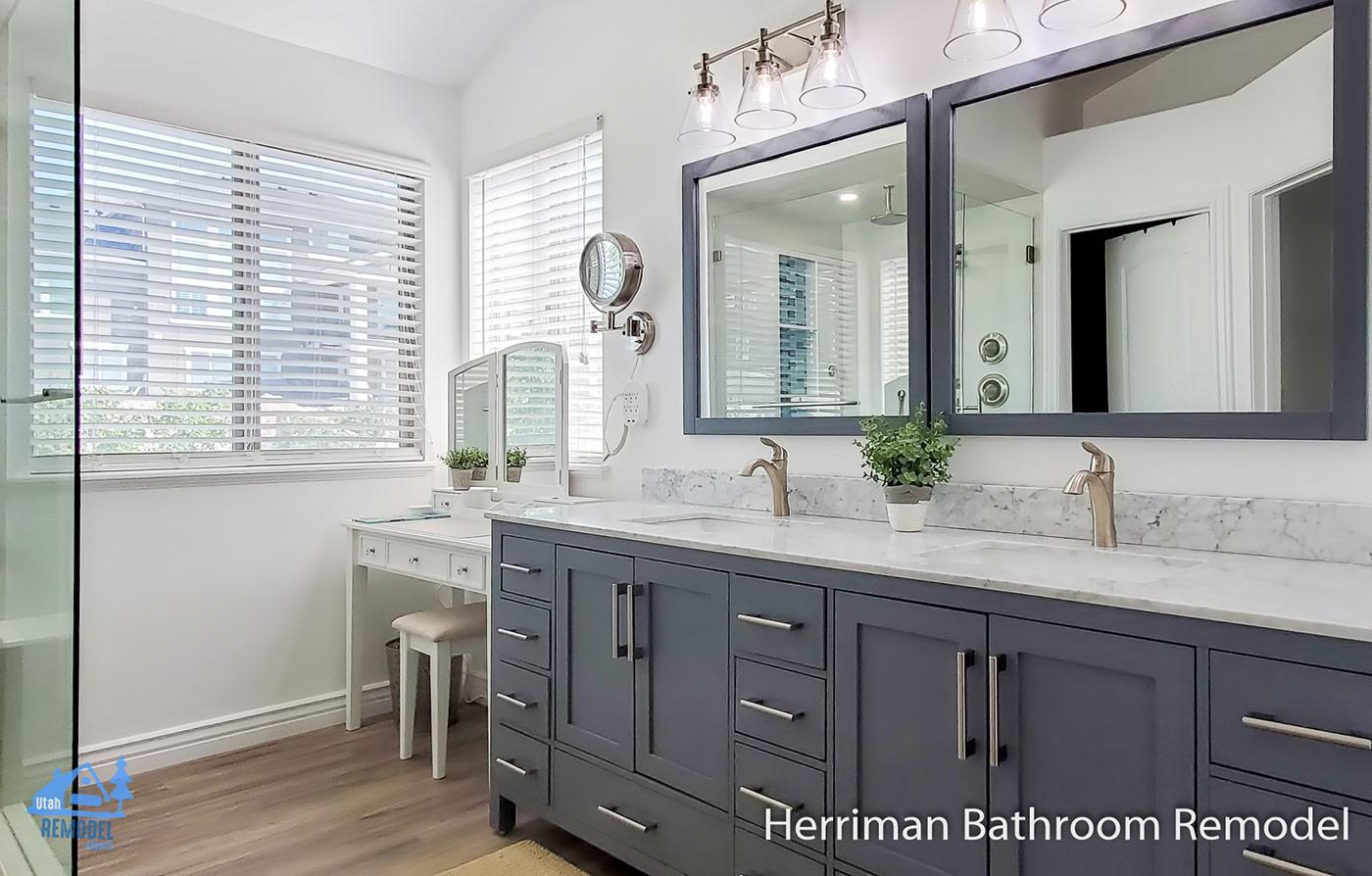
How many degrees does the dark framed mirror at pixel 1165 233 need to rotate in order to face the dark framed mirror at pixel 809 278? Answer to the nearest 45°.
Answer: approximately 45° to its right

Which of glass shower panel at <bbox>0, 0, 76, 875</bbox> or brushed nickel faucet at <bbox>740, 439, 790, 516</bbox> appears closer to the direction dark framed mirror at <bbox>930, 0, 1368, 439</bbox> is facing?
the glass shower panel

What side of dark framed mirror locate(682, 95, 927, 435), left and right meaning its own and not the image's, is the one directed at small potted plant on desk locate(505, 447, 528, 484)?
right

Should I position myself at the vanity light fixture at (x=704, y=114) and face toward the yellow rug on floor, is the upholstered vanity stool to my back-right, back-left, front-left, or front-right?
front-right

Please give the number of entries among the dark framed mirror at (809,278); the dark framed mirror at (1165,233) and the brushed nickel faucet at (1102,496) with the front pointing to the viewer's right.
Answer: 0

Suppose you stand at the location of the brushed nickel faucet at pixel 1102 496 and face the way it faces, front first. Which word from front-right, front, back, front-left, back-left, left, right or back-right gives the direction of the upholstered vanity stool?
front-right

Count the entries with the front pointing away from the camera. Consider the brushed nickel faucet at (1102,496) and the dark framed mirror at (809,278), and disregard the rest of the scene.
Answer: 0

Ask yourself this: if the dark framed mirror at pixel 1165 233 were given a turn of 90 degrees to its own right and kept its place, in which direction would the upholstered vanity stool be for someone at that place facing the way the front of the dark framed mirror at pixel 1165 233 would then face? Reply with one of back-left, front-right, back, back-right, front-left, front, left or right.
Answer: front-left

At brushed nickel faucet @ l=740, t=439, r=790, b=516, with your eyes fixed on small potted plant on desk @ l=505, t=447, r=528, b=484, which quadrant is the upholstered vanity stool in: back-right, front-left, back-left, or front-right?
front-left

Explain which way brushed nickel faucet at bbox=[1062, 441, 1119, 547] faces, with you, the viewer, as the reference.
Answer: facing the viewer and to the left of the viewer

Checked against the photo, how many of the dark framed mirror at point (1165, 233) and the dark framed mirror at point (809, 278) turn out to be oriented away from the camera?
0
